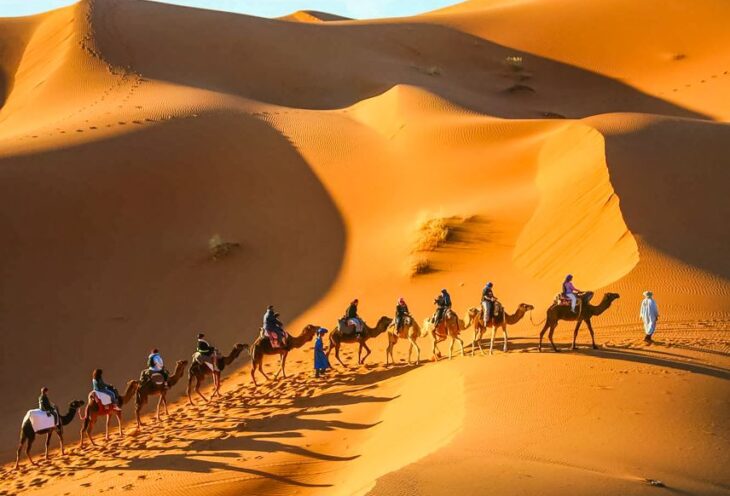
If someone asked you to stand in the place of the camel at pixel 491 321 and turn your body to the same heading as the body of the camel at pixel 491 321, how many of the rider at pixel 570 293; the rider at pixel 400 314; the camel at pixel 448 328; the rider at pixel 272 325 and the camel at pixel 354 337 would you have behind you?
4

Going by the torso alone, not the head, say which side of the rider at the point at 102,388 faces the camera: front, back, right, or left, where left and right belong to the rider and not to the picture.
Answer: right

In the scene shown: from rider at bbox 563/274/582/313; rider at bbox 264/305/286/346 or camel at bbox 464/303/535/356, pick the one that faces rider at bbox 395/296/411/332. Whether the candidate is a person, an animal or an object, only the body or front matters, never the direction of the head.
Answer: rider at bbox 264/305/286/346

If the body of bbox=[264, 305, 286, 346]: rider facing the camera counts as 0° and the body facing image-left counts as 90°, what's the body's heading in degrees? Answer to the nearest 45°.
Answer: approximately 270°

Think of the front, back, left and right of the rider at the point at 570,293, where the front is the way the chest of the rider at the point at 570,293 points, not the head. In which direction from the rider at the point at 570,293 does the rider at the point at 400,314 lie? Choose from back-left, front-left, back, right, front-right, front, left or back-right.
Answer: back

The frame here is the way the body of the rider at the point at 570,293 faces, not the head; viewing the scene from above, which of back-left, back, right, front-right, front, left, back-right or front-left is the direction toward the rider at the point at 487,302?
back

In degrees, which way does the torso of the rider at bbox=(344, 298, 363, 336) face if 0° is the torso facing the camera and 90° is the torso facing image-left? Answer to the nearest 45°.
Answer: approximately 270°

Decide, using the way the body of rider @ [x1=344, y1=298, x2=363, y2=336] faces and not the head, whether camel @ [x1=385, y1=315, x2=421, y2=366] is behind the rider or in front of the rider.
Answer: in front

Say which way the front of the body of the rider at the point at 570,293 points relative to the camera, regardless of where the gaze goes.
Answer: to the viewer's right

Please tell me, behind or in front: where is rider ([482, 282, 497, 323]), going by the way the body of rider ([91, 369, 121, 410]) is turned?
in front

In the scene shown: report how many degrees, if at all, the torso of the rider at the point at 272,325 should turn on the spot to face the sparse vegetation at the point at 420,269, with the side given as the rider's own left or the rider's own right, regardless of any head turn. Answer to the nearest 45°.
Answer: approximately 45° to the rider's own left

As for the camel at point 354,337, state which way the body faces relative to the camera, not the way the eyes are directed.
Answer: to the viewer's right

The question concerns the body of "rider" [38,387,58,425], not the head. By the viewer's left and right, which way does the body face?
facing to the right of the viewer

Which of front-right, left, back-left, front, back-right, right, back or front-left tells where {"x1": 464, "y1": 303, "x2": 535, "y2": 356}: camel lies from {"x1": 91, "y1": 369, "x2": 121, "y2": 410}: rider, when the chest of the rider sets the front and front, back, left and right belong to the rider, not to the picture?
front

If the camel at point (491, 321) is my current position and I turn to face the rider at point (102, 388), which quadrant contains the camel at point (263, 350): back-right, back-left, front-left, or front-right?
front-right

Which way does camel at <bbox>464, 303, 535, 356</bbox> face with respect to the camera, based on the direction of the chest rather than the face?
to the viewer's right
